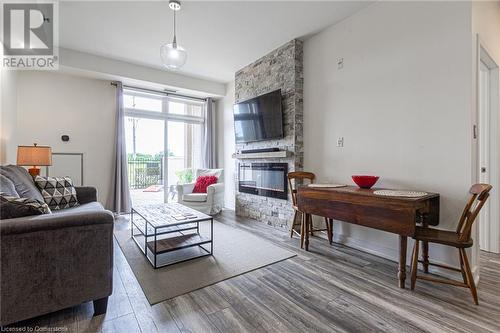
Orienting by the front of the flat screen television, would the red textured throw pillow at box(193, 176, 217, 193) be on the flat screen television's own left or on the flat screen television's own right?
on the flat screen television's own right

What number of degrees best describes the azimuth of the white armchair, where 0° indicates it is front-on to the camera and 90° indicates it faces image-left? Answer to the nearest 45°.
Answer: approximately 45°

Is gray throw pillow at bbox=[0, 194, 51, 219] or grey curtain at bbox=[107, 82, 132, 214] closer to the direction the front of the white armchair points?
the gray throw pillow

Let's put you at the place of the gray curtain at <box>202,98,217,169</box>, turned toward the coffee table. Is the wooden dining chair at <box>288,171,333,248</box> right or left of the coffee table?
left

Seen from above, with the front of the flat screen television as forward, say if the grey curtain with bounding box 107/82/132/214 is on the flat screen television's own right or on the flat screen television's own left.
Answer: on the flat screen television's own right

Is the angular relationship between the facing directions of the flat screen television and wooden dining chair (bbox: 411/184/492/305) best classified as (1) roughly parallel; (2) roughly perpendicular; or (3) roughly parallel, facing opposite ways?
roughly perpendicular

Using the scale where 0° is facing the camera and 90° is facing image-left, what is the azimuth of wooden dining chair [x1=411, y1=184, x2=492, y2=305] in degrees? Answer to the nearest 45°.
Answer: approximately 90°

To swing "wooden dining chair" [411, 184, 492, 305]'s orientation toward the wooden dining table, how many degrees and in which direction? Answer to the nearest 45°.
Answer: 0° — it already faces it
